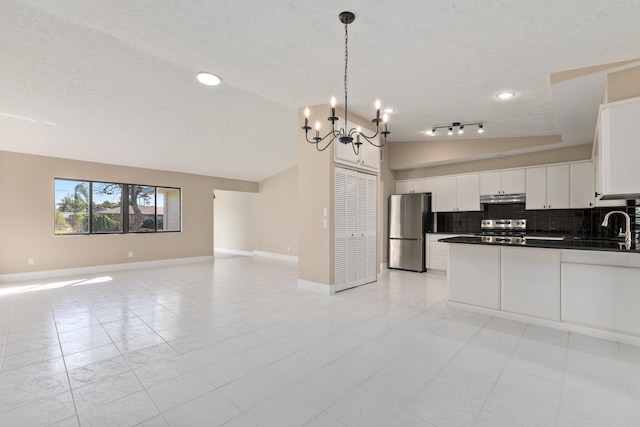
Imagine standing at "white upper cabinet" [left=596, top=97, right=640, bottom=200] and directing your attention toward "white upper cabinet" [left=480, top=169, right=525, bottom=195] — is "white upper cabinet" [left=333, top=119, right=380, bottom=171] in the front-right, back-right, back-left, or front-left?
front-left

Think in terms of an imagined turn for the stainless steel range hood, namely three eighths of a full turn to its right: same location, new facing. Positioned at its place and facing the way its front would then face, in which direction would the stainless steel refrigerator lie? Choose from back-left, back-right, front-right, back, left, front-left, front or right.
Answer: front-left

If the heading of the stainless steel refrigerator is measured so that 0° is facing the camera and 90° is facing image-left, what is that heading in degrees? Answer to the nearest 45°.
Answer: approximately 45°

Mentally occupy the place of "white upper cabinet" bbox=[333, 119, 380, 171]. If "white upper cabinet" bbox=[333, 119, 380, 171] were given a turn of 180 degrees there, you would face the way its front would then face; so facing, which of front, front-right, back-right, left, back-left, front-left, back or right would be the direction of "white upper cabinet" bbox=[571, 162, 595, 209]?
back-right

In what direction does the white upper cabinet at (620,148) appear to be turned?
to the viewer's left

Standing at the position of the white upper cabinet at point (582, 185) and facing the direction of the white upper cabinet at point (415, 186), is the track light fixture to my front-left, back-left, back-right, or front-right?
front-left

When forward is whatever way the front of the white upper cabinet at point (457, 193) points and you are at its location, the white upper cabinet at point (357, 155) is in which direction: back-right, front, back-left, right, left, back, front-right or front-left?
front-right

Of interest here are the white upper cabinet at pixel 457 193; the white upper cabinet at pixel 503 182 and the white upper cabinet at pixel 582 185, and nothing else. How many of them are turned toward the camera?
3

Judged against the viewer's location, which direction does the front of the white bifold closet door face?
facing the viewer and to the right of the viewer

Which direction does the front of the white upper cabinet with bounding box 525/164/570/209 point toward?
toward the camera

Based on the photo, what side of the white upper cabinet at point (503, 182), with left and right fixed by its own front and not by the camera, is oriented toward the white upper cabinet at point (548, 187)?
left

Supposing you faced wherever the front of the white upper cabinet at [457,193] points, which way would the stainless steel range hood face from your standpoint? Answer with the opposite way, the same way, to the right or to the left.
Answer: the same way

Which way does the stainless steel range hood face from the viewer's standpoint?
toward the camera

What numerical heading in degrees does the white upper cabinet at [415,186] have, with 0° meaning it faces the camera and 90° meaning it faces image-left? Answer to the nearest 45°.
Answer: approximately 45°

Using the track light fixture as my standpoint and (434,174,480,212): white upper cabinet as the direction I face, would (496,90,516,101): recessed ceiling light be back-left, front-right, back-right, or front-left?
back-right
